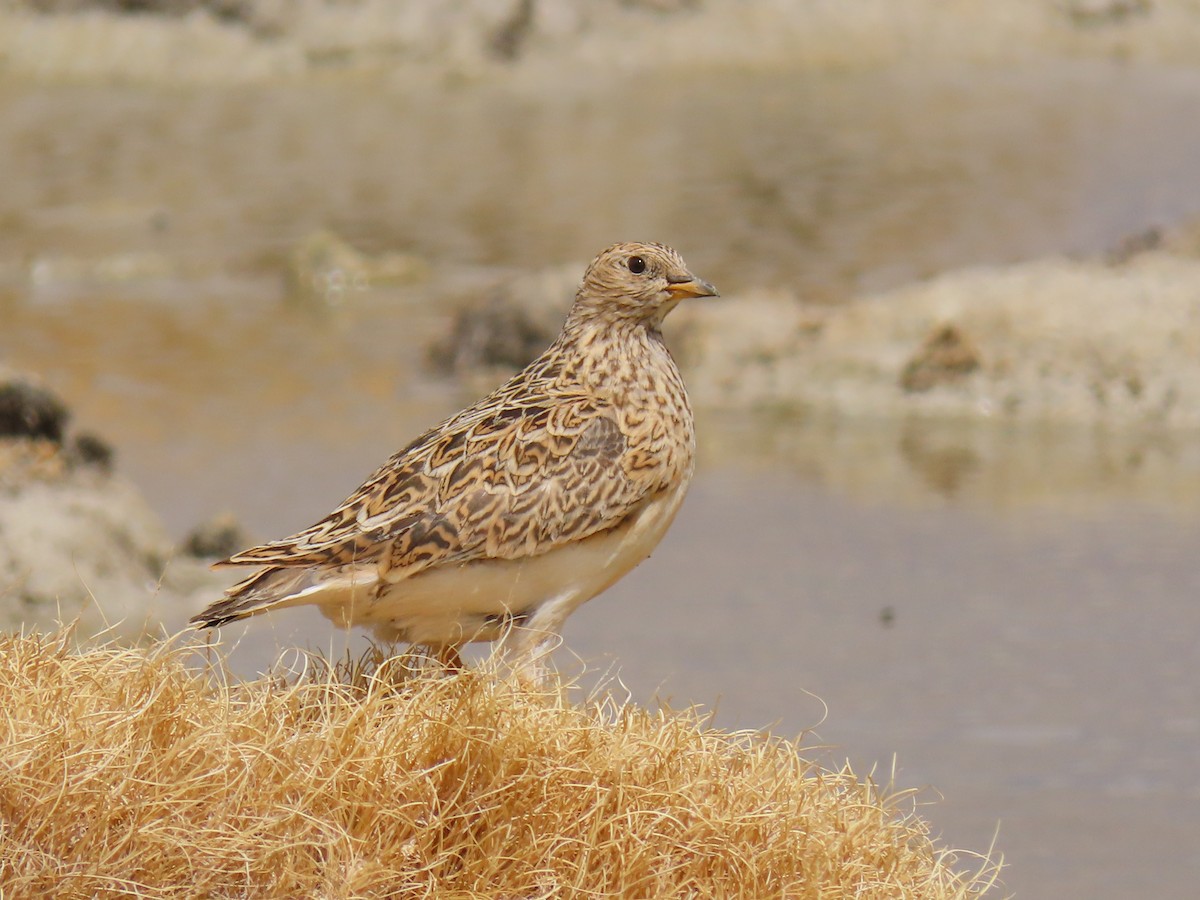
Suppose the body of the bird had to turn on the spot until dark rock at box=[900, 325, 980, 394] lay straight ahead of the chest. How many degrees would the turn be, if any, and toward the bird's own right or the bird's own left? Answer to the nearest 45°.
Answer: approximately 90° to the bird's own left

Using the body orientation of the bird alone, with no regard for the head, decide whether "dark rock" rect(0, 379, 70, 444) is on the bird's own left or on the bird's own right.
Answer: on the bird's own left

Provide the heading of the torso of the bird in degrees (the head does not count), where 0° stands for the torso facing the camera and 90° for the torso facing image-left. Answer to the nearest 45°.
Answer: approximately 270°

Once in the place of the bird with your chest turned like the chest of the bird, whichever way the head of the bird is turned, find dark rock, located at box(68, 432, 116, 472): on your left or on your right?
on your left

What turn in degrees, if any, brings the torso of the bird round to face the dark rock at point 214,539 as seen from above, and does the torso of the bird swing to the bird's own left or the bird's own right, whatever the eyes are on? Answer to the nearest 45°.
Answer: approximately 90° to the bird's own left

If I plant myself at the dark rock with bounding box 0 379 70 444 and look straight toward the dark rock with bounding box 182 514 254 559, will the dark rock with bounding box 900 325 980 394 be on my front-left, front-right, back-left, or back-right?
front-left
